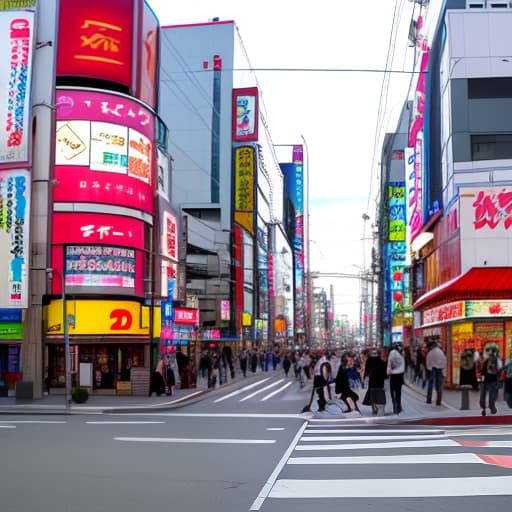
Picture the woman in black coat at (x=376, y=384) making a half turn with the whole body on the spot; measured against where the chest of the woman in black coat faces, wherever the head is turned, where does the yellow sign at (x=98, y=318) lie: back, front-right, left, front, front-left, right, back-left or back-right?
back-right

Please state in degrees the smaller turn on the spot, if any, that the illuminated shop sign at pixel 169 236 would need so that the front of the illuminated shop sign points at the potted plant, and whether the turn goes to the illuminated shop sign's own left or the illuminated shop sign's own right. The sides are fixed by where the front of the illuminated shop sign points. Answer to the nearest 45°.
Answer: approximately 45° to the illuminated shop sign's own right

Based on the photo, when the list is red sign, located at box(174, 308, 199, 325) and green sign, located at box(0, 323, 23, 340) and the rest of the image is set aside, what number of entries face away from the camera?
0

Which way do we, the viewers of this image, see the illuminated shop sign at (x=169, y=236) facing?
facing the viewer and to the right of the viewer

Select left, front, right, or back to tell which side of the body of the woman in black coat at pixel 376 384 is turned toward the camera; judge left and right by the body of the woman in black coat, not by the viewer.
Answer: back

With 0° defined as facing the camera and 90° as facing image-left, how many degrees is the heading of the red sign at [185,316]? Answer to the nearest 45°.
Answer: approximately 0°

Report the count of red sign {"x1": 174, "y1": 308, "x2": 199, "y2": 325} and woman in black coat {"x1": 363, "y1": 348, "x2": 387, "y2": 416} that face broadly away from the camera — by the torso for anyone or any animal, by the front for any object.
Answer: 1
